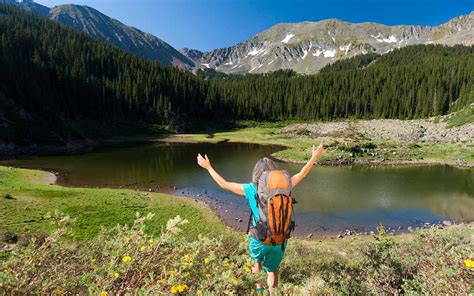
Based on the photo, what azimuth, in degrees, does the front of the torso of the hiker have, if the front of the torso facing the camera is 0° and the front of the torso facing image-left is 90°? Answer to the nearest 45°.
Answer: approximately 135°

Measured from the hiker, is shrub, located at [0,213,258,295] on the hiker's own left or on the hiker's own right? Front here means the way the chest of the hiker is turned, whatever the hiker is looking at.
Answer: on the hiker's own left
